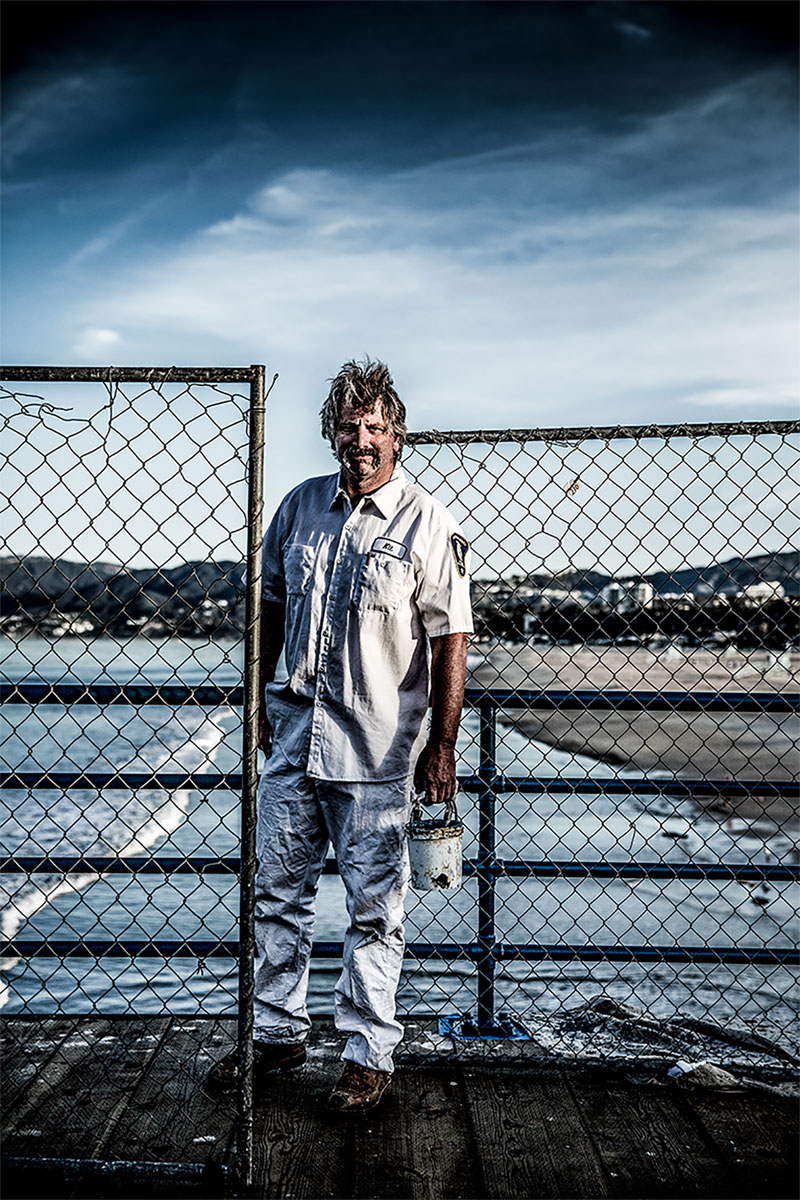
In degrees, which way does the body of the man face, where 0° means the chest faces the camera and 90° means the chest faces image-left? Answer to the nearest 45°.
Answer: approximately 45°
